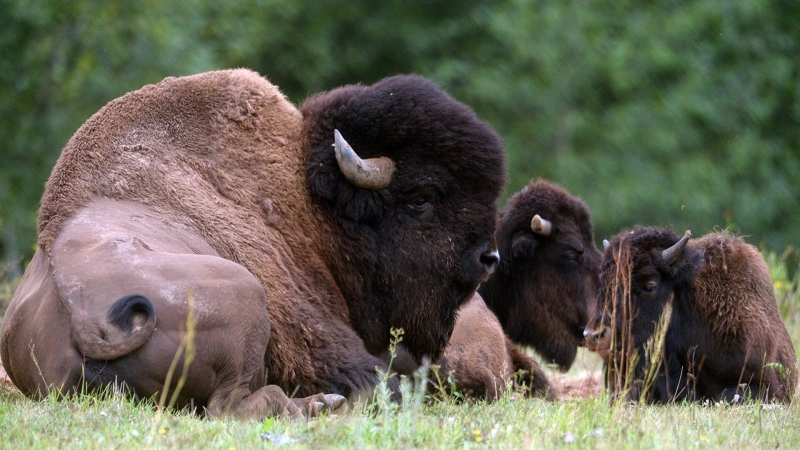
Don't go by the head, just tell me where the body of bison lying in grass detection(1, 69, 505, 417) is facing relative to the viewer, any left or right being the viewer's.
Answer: facing away from the viewer and to the right of the viewer

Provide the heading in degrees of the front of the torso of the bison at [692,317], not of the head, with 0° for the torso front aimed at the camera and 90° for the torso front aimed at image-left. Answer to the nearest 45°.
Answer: approximately 45°

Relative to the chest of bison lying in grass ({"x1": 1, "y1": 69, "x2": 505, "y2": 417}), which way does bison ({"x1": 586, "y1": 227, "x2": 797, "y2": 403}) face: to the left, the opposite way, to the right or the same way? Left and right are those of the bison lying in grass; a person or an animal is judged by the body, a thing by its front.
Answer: the opposite way

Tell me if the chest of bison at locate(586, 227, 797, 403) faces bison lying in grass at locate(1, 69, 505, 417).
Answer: yes
